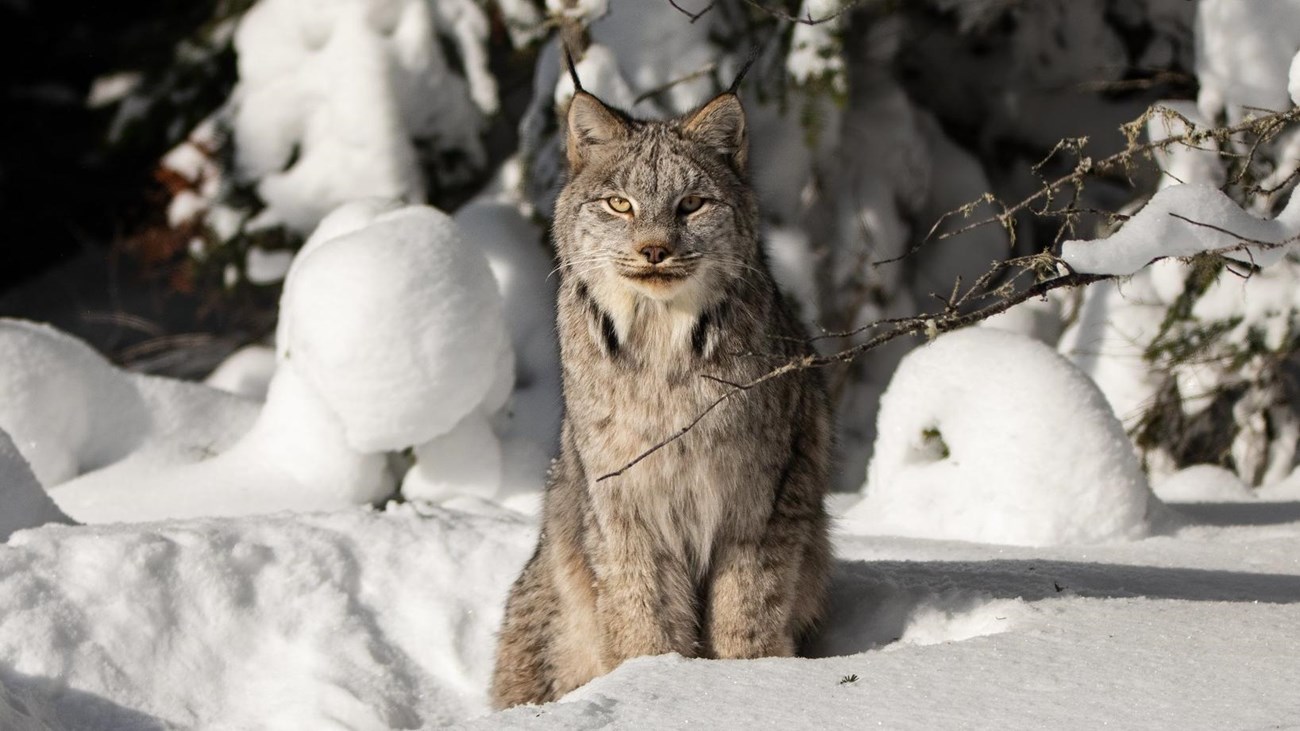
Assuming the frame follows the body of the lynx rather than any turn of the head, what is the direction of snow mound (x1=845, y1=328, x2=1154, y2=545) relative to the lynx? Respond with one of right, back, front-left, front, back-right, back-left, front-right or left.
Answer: back-left

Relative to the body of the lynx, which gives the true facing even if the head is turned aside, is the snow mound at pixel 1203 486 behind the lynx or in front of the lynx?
behind

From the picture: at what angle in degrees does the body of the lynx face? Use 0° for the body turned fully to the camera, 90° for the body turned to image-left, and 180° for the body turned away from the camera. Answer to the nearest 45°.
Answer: approximately 0°

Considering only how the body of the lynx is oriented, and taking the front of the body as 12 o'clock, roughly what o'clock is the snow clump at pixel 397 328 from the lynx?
The snow clump is roughly at 5 o'clock from the lynx.

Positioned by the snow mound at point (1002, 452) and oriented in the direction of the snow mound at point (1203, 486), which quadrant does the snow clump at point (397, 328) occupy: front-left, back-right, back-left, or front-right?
back-left
